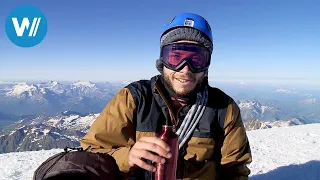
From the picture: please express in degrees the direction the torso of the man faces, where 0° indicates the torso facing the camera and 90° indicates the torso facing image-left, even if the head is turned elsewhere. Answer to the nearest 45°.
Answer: approximately 0°

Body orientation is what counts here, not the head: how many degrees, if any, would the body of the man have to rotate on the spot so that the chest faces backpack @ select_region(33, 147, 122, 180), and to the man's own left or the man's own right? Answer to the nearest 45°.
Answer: approximately 45° to the man's own right
